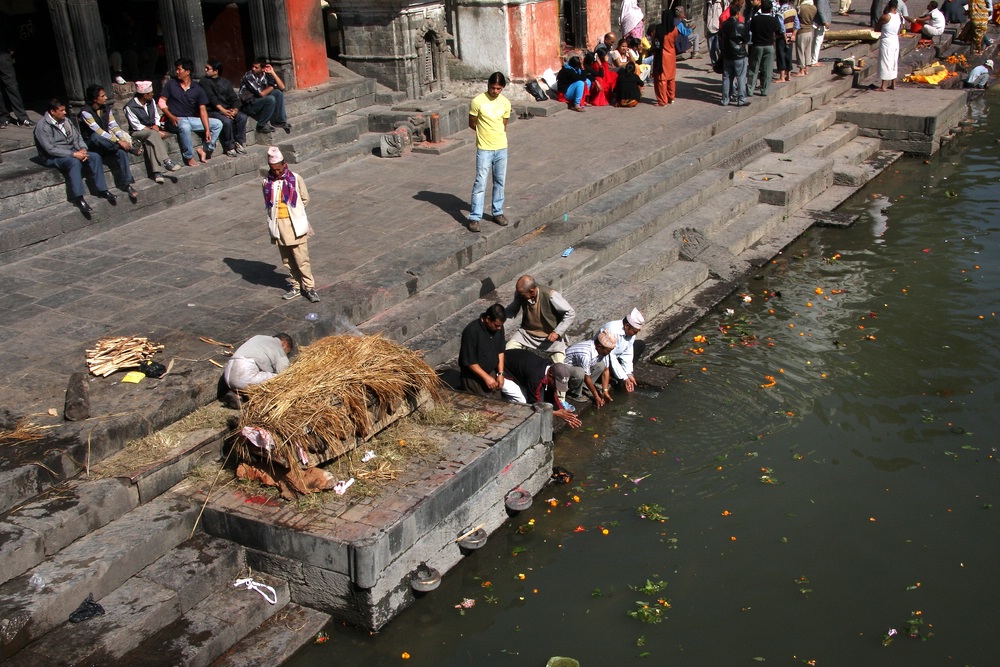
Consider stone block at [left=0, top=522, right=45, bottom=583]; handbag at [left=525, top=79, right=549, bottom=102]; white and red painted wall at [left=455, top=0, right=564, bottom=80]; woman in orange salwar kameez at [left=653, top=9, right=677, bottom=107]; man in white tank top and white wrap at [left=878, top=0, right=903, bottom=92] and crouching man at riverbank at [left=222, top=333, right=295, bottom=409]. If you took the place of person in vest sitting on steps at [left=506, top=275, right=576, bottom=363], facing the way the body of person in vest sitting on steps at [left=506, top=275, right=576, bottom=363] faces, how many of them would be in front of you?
2

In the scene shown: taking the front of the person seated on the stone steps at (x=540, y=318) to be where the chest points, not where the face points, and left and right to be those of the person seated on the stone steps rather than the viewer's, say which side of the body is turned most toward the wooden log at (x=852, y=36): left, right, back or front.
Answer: back

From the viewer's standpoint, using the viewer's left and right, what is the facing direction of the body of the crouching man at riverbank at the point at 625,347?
facing the viewer and to the right of the viewer

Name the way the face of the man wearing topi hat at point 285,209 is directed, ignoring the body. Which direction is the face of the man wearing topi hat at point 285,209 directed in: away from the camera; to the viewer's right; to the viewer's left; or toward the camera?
toward the camera

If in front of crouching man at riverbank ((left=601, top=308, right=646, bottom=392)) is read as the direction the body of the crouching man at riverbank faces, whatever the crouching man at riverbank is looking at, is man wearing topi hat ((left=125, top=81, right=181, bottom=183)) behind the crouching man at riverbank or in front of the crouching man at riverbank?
behind

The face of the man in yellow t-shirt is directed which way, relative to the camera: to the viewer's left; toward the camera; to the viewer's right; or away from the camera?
toward the camera

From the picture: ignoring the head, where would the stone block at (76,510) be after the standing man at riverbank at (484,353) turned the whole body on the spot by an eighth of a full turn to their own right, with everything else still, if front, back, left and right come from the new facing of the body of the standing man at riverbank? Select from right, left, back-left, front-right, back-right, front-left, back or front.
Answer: front-right

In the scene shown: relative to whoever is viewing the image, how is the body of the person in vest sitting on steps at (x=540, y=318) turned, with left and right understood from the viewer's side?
facing the viewer and to the left of the viewer

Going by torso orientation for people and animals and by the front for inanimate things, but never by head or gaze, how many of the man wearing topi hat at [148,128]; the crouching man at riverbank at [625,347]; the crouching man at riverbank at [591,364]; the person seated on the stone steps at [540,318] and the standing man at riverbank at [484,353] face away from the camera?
0

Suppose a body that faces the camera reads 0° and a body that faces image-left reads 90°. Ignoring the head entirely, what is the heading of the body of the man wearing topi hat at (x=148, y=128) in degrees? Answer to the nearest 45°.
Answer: approximately 315°

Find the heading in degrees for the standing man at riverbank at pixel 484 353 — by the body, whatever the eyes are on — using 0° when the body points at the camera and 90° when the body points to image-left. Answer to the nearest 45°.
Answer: approximately 315°

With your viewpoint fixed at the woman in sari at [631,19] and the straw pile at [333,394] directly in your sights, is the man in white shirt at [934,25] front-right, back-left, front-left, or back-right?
back-left
